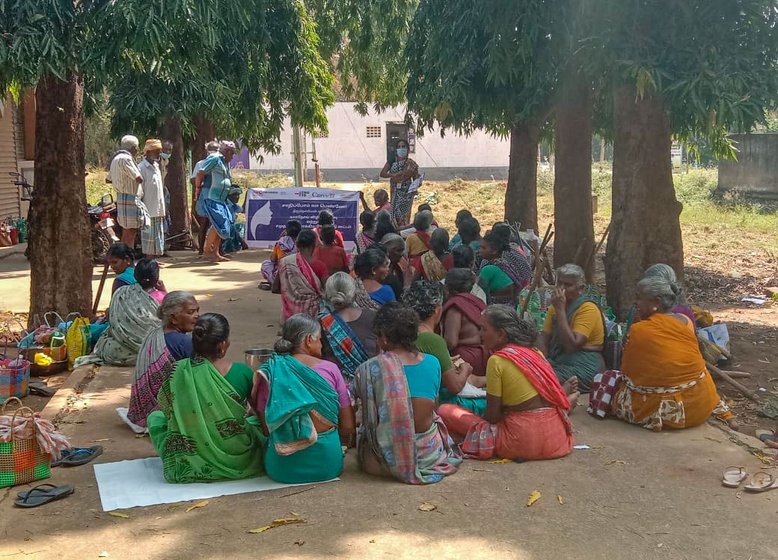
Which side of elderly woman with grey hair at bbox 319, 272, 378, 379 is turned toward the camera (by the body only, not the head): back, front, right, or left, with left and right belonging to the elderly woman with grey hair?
back

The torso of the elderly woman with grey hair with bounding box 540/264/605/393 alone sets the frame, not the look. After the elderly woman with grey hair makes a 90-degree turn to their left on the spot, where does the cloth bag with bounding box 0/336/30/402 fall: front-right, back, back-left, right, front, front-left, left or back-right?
back-right

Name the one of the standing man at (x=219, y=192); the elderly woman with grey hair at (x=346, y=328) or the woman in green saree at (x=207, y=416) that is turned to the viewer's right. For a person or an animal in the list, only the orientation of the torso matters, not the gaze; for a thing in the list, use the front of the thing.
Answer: the standing man

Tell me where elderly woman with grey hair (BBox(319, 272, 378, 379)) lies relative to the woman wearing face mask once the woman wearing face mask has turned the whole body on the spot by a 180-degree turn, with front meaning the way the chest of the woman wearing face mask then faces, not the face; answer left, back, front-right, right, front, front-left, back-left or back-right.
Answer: back

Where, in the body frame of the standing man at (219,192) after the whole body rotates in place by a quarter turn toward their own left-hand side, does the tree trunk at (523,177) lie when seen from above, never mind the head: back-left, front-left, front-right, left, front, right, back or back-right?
right

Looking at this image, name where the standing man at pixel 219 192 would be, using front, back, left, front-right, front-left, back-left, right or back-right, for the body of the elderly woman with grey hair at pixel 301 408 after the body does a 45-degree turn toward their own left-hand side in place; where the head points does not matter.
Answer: front-right

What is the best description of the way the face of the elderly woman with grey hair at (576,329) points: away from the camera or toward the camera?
toward the camera

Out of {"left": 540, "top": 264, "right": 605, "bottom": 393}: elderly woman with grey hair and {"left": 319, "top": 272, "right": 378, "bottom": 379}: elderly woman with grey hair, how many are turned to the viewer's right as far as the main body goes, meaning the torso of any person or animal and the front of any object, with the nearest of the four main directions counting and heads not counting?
0

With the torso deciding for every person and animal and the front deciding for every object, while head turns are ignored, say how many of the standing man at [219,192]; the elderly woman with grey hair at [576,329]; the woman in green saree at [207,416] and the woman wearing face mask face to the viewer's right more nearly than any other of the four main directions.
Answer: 1

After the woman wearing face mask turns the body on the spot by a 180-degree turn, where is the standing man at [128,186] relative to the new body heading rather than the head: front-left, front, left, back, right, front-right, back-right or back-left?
back-left

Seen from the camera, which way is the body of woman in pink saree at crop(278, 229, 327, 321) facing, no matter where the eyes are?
away from the camera

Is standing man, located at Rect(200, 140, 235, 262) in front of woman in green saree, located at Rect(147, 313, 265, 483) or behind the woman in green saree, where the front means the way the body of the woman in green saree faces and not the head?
in front

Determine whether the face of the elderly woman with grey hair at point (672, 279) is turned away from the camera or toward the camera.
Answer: away from the camera

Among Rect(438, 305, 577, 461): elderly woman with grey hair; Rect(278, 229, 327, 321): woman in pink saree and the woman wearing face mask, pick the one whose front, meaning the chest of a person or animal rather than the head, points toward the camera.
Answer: the woman wearing face mask

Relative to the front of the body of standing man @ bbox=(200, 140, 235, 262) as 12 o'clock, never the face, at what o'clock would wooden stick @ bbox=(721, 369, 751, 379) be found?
The wooden stick is roughly at 2 o'clock from the standing man.

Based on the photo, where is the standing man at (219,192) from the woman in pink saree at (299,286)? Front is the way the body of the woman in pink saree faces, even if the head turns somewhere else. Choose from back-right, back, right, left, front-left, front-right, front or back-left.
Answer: front

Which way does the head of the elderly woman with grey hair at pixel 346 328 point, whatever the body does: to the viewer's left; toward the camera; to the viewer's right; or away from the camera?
away from the camera

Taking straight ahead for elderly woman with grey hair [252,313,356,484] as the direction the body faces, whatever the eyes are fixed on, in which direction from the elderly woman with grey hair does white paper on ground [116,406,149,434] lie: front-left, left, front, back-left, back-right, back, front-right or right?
front-left

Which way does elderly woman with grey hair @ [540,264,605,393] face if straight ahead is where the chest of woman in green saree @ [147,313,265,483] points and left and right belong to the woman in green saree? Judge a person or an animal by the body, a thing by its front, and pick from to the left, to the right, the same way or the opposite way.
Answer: to the left

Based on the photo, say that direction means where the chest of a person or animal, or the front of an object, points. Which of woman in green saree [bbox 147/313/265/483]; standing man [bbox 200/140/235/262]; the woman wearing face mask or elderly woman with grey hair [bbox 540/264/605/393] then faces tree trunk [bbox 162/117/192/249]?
the woman in green saree

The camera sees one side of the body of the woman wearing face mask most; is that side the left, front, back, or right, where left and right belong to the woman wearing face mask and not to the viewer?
front
